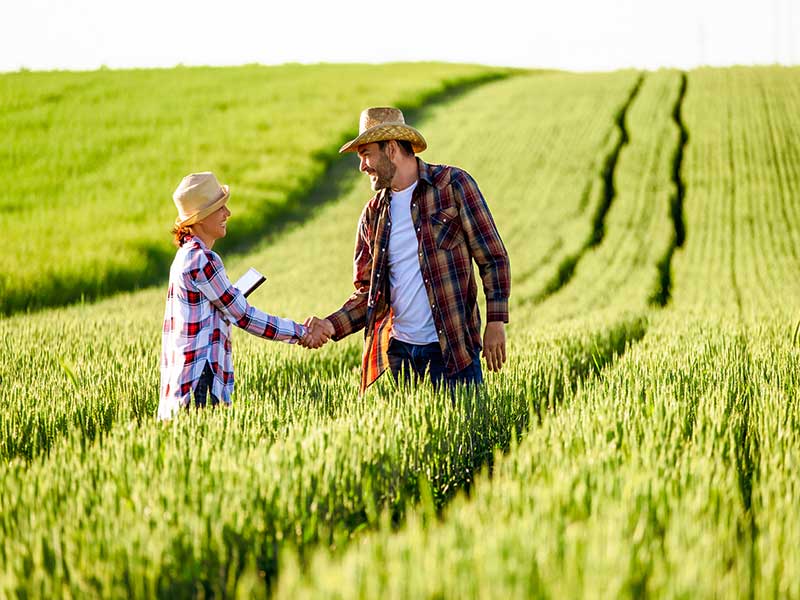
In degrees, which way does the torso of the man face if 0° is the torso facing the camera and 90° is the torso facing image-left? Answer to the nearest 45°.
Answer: approximately 45°

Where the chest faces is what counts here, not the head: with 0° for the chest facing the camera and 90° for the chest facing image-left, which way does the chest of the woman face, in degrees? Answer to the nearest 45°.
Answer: approximately 270°

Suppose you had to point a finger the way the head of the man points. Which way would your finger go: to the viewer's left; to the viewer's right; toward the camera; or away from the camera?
to the viewer's left

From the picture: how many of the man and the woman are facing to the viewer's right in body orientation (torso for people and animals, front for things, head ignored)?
1

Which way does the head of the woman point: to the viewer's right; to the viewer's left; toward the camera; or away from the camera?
to the viewer's right

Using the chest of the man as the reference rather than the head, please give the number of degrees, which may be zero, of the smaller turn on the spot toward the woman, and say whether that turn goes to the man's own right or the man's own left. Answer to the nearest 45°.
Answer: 0° — they already face them
